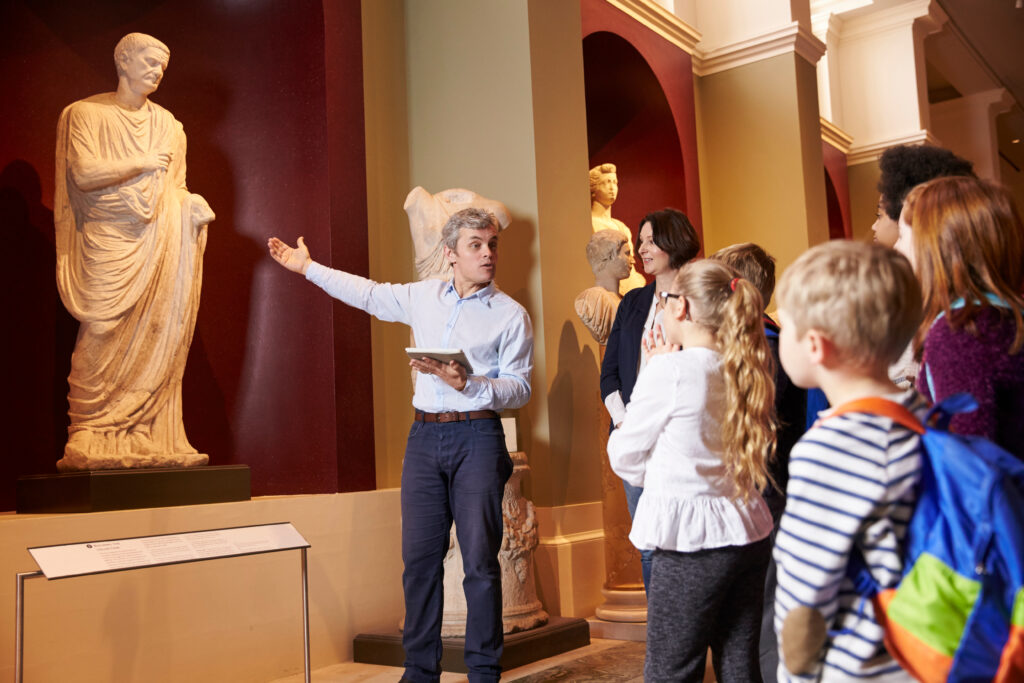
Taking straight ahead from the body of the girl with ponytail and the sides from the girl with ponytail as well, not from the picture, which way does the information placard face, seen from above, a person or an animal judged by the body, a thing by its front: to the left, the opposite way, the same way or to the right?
the opposite way

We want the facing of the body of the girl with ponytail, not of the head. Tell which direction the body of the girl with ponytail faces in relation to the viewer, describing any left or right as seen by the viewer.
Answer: facing away from the viewer and to the left of the viewer

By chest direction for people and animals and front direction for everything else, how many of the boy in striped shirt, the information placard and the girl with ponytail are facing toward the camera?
1

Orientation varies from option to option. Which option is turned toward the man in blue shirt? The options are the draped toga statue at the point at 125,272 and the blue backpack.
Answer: the draped toga statue

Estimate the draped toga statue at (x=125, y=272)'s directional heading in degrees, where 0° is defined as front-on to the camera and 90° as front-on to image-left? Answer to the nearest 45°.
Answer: approximately 315°

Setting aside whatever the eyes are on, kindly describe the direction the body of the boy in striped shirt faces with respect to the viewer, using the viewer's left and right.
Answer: facing to the left of the viewer

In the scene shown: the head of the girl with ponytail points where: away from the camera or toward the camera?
away from the camera

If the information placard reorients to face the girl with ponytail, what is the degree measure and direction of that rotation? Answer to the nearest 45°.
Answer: approximately 45° to its left

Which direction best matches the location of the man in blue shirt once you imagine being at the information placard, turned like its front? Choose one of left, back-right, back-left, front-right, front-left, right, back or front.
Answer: left

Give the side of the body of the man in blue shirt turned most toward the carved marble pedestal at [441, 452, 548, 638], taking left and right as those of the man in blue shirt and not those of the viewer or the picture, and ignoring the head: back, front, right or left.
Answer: back
